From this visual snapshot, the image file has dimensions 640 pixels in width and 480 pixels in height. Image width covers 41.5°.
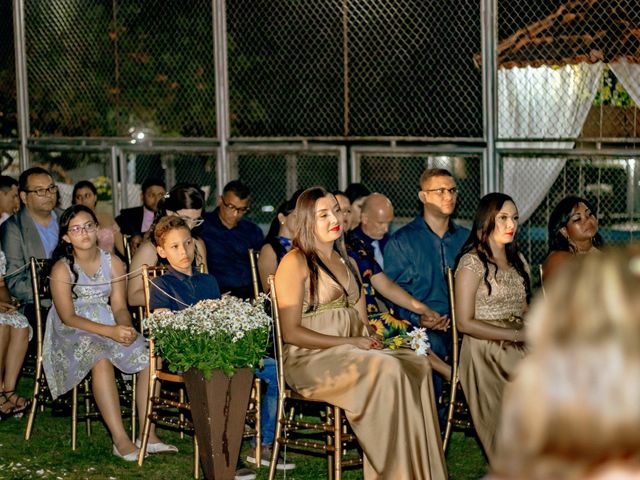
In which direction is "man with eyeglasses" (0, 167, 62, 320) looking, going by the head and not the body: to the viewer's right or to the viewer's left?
to the viewer's right

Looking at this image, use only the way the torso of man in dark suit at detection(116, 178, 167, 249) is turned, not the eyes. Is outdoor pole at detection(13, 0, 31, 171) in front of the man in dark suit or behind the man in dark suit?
behind

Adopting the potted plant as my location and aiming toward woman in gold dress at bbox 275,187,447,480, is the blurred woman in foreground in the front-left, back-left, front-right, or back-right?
front-right

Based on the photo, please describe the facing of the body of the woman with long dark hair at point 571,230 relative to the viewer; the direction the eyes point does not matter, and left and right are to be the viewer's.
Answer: facing the viewer and to the right of the viewer

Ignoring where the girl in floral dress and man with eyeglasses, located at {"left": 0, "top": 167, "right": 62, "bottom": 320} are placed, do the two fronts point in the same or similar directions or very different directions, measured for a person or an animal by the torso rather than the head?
same or similar directions

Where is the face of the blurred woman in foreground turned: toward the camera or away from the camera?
away from the camera

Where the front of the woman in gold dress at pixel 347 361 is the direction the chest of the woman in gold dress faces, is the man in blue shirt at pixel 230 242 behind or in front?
behind

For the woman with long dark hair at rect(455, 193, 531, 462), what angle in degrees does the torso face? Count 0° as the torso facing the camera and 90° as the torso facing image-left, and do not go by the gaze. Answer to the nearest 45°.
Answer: approximately 315°

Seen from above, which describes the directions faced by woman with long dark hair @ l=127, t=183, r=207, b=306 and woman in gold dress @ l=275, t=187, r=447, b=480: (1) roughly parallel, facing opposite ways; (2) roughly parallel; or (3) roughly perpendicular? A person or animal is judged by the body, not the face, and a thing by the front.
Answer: roughly parallel

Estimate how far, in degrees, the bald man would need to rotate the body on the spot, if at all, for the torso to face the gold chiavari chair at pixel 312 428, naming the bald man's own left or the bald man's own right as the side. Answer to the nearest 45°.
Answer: approximately 45° to the bald man's own right
